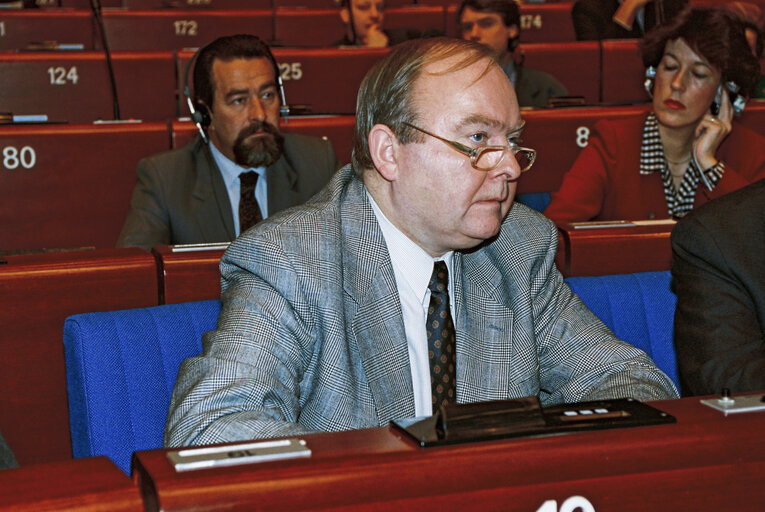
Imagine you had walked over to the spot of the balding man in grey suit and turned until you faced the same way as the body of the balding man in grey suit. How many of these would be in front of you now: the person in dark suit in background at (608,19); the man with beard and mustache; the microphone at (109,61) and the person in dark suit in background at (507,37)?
0

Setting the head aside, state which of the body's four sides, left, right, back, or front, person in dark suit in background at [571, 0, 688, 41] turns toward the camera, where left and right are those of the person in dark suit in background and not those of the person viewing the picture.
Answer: front

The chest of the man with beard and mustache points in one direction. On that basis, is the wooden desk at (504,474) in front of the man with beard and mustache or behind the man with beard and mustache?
in front

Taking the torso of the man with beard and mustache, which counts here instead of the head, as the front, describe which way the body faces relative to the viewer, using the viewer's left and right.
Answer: facing the viewer and to the right of the viewer

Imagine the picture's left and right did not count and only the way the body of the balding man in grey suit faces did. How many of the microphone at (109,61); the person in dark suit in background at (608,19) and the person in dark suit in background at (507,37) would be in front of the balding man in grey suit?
0

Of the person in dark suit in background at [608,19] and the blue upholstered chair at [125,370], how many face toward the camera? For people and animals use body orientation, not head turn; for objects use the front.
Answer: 2

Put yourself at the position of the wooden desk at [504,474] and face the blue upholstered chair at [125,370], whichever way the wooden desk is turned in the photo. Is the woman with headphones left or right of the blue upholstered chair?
right

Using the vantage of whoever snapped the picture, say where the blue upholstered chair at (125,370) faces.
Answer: facing the viewer

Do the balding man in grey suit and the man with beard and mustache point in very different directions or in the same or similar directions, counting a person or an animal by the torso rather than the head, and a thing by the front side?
same or similar directions

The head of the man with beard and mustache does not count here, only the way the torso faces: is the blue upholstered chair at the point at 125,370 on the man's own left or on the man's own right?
on the man's own right

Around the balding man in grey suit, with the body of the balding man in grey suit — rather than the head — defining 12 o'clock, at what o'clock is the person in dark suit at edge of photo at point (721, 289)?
The person in dark suit at edge of photo is roughly at 10 o'clock from the balding man in grey suit.

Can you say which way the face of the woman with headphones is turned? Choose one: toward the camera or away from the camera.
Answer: toward the camera

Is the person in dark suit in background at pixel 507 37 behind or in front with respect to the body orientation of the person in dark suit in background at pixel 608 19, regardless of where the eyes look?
in front

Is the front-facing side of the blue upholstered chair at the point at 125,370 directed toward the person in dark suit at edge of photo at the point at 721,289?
no

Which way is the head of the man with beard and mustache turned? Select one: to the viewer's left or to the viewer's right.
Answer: to the viewer's right

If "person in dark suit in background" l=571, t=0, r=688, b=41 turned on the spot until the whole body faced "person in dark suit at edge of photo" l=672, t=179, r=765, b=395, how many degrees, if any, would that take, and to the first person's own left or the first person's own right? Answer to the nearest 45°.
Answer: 0° — they already face them
